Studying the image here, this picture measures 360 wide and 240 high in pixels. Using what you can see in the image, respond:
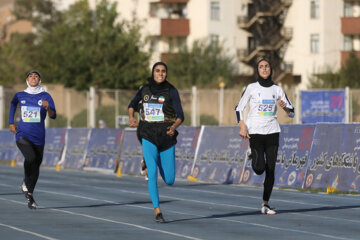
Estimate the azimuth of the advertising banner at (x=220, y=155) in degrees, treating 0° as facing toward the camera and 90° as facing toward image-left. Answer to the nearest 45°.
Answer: approximately 0°

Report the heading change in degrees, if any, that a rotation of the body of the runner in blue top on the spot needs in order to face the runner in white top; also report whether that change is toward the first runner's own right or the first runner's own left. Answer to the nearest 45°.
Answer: approximately 45° to the first runner's own left

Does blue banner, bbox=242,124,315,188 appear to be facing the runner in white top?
yes

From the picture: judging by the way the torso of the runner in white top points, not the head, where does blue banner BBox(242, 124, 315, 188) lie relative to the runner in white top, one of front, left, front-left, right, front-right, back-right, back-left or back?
back
